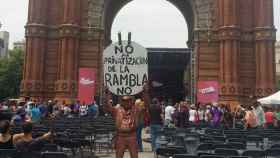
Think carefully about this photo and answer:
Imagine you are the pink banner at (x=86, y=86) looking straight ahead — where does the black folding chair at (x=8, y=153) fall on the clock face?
The black folding chair is roughly at 12 o'clock from the pink banner.

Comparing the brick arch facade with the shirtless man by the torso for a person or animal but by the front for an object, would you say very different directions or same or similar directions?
same or similar directions

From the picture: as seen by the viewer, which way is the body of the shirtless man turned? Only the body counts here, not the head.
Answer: toward the camera

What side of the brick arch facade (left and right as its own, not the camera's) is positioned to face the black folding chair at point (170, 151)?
front

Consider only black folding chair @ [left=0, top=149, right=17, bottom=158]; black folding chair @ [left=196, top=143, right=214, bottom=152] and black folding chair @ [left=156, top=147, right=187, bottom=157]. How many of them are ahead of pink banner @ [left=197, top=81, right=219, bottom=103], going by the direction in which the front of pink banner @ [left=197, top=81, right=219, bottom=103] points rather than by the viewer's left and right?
3

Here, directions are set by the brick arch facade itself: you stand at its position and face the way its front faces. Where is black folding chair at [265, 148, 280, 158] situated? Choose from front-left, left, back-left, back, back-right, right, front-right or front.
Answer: front

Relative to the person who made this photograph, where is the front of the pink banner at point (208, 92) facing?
facing the viewer

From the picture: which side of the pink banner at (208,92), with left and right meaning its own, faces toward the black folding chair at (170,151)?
front

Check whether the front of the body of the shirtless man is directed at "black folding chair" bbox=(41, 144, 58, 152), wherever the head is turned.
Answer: no

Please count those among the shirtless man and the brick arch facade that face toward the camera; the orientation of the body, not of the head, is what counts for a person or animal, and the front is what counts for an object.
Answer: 2

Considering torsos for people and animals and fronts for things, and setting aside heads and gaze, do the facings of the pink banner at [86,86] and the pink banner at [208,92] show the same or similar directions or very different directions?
same or similar directions

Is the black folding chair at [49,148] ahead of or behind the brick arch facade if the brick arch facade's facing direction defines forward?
ahead

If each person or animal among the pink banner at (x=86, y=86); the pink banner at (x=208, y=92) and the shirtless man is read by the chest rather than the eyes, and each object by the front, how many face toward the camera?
3

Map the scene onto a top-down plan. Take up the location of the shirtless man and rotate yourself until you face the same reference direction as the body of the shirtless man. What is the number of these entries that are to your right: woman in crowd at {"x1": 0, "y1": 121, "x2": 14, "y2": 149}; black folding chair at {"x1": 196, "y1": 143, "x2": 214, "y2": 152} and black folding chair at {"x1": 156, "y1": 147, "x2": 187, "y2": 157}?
1

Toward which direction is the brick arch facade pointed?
toward the camera

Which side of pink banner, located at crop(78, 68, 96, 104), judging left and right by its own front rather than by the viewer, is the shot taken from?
front

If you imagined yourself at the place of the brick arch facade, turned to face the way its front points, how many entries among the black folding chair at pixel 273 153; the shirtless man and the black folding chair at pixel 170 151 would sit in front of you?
3

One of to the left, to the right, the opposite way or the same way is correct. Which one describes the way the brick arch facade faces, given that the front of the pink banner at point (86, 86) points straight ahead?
the same way

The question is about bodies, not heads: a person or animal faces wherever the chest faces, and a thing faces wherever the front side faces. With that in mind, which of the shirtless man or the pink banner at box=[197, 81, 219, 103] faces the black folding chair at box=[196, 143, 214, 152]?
the pink banner

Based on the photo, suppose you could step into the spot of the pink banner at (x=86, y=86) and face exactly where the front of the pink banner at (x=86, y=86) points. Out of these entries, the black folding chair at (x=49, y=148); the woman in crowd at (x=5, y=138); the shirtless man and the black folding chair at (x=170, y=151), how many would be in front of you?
4
